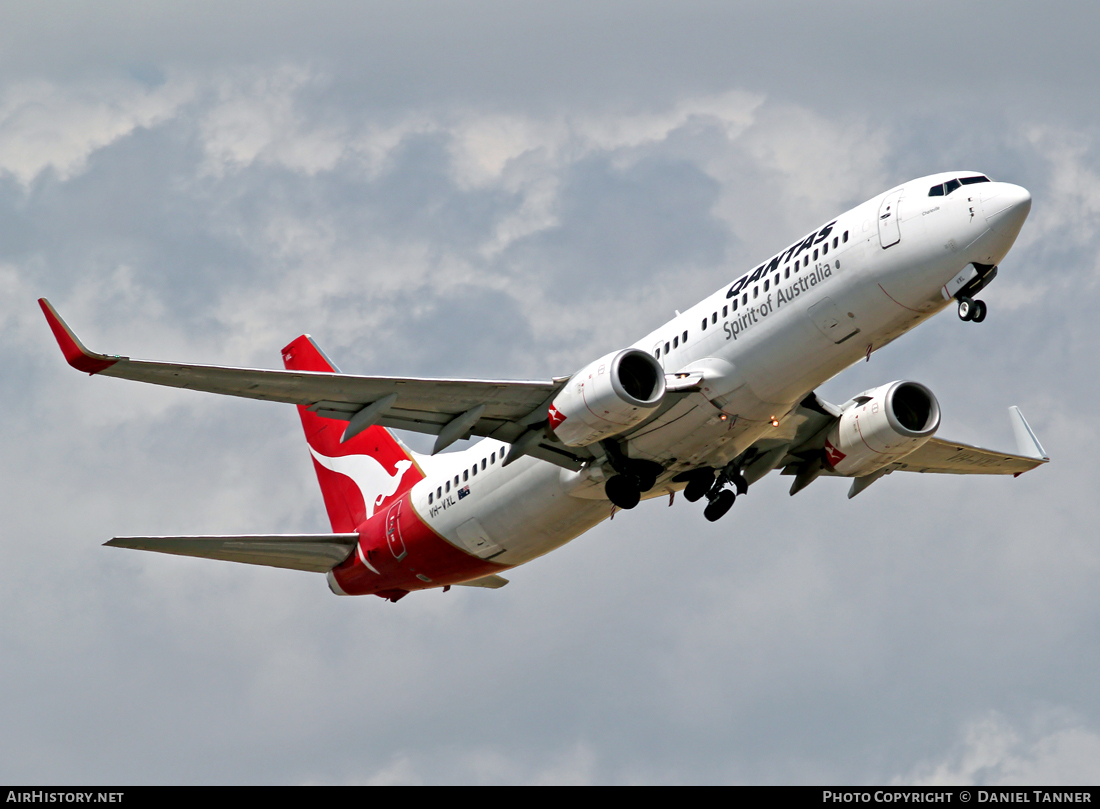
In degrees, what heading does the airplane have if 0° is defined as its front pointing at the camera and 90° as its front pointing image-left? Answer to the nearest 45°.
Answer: approximately 315°
